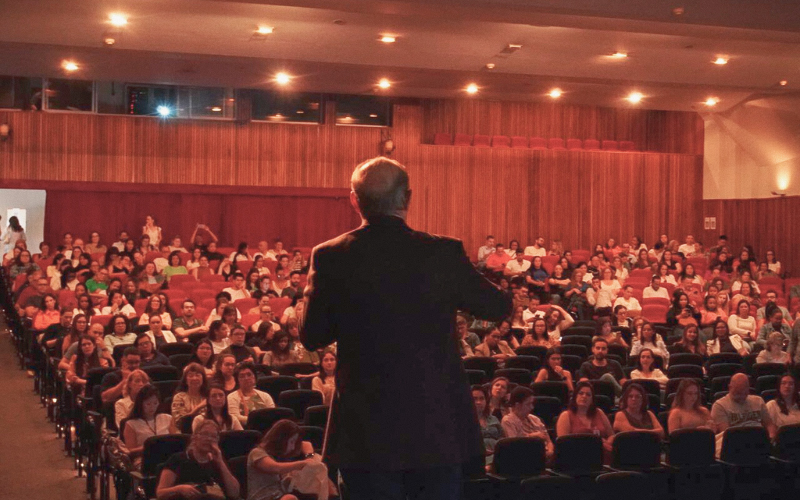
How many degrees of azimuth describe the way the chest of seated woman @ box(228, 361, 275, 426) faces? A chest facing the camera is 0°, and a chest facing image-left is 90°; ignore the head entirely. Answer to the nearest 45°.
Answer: approximately 315°

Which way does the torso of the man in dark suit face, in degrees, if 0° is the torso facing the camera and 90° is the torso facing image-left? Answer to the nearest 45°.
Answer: approximately 180°

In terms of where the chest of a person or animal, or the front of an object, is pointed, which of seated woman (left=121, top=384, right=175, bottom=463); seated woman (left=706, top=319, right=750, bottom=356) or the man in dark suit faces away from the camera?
the man in dark suit

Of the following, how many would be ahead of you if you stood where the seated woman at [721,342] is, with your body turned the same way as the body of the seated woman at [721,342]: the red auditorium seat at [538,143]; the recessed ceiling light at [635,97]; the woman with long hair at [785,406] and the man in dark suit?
2

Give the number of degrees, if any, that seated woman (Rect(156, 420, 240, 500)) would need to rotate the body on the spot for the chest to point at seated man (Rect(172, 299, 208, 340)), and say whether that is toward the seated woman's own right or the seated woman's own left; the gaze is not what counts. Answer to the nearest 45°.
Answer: approximately 135° to the seated woman's own left

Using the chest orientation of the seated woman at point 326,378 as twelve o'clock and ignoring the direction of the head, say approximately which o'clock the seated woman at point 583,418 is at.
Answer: the seated woman at point 583,418 is roughly at 10 o'clock from the seated woman at point 326,378.

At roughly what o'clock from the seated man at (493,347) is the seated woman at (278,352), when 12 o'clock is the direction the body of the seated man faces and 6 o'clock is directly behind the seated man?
The seated woman is roughly at 2 o'clock from the seated man.

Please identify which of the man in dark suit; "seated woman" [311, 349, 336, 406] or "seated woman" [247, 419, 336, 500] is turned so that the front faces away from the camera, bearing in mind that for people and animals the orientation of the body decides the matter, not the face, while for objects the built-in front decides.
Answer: the man in dark suit

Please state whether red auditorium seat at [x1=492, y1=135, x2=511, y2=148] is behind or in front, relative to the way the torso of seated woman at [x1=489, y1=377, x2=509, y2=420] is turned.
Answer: behind

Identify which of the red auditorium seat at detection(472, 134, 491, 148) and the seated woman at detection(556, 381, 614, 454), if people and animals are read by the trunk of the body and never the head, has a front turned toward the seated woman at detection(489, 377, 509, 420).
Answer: the red auditorium seat

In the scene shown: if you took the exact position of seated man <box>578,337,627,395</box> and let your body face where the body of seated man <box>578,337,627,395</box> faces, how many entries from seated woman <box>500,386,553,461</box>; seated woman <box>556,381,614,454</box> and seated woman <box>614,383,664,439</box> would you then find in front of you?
3

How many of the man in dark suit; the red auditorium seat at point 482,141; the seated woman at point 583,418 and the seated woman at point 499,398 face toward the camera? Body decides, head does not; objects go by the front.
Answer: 3

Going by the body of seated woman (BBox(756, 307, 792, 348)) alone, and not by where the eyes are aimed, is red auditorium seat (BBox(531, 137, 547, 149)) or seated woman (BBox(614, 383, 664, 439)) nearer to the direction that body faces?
the seated woman (BBox(614, 383, 664, 439))
